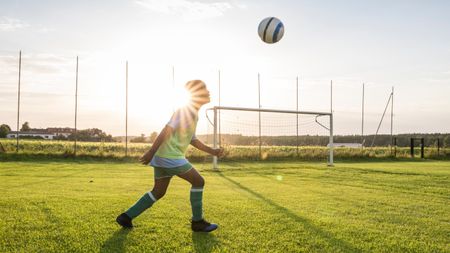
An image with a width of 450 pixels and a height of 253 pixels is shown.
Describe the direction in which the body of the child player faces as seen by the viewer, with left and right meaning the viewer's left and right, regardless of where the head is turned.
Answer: facing to the right of the viewer

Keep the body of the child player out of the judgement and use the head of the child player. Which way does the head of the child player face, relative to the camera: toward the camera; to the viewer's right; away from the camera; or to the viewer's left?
to the viewer's right

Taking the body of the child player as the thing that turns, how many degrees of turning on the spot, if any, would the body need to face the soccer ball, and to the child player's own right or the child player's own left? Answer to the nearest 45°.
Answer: approximately 45° to the child player's own left
